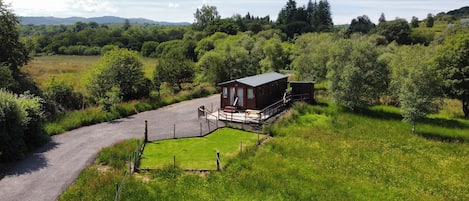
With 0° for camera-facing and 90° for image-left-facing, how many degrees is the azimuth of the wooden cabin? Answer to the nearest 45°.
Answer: approximately 45°

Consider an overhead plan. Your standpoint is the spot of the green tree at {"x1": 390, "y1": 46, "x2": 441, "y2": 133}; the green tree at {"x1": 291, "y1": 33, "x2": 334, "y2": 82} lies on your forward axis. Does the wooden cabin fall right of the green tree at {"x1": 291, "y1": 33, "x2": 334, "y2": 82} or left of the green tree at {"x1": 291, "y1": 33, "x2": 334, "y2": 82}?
left

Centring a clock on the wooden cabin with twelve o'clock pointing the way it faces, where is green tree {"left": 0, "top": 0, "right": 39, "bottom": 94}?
The green tree is roughly at 1 o'clock from the wooden cabin.

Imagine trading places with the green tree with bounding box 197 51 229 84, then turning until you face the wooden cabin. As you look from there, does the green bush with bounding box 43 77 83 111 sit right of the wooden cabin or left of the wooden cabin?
right

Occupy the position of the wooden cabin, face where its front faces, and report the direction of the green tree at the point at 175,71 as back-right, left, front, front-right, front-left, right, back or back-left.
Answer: right

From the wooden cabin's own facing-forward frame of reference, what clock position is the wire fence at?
The wire fence is roughly at 11 o'clock from the wooden cabin.

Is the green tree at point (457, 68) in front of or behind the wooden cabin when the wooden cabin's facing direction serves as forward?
behind

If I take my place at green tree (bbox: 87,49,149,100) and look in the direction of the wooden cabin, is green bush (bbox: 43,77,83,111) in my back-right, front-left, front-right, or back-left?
back-right

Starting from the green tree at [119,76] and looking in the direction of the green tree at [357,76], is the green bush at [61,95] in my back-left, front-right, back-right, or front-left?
back-right

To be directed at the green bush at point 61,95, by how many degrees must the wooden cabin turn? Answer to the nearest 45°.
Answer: approximately 45° to its right
